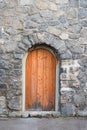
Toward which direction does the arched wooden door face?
toward the camera
